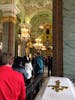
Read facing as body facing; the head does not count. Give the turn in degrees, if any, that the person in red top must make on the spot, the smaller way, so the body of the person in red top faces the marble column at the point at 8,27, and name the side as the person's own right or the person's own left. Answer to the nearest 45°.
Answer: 0° — they already face it

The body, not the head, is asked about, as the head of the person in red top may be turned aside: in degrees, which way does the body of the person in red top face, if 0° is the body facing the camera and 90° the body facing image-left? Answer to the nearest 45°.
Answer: approximately 180°
